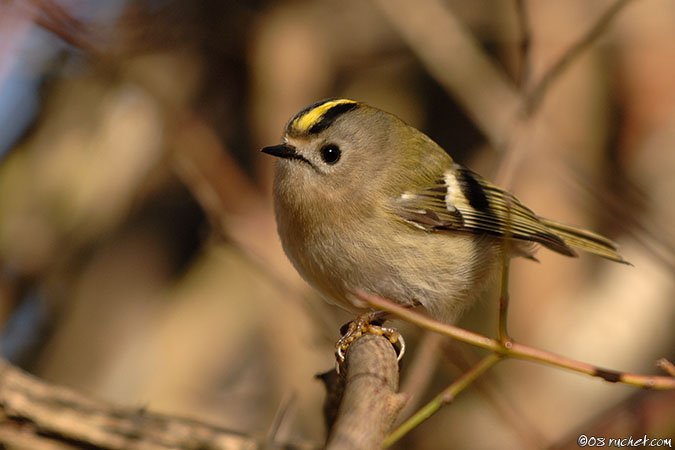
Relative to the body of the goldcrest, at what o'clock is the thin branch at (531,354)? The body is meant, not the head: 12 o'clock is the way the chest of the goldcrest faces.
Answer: The thin branch is roughly at 8 o'clock from the goldcrest.

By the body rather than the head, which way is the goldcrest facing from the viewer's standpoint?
to the viewer's left
